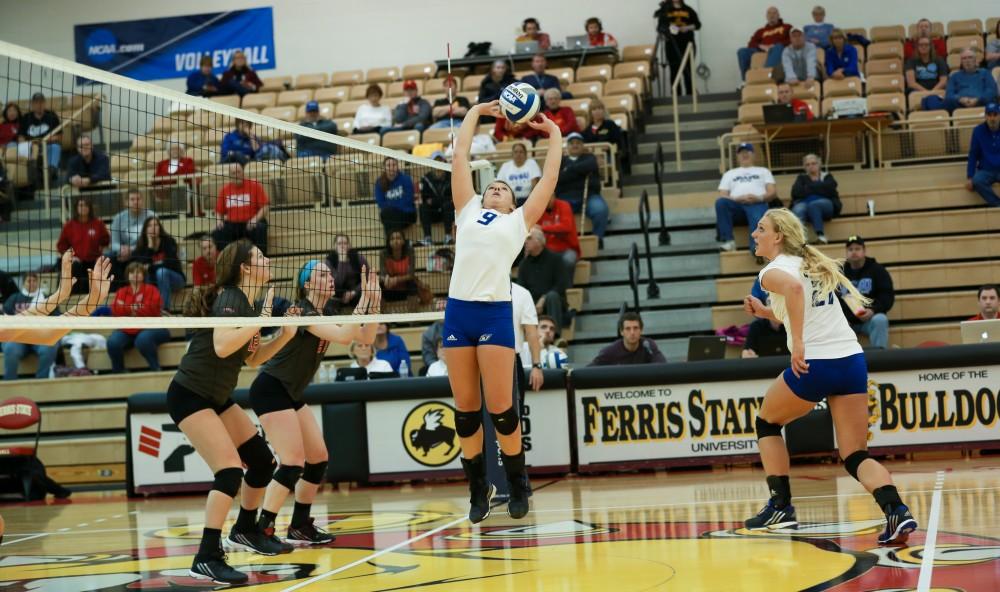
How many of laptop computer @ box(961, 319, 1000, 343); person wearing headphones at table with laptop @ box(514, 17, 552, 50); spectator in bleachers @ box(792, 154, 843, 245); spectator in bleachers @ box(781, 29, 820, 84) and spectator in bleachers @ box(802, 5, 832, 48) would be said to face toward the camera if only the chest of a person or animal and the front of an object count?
4

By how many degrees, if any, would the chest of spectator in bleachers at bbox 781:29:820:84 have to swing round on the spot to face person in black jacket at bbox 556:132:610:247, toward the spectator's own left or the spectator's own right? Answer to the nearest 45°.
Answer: approximately 45° to the spectator's own right

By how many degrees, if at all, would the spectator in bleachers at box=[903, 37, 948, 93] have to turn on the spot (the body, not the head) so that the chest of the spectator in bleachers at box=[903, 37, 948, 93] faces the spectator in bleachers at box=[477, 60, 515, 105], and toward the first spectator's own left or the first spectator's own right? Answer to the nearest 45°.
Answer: approximately 90° to the first spectator's own right

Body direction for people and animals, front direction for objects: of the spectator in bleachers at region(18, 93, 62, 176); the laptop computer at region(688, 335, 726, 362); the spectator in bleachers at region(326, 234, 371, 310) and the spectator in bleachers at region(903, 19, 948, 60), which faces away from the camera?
the laptop computer

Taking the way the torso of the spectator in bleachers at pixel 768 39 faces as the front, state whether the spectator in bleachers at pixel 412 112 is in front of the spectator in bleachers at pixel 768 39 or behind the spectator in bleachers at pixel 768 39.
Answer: in front

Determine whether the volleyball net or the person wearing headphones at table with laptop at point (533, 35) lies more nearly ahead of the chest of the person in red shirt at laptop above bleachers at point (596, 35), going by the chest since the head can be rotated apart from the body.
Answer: the volleyball net

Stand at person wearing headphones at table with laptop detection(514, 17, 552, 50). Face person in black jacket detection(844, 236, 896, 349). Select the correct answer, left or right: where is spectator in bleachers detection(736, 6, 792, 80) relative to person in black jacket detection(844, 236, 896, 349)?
left

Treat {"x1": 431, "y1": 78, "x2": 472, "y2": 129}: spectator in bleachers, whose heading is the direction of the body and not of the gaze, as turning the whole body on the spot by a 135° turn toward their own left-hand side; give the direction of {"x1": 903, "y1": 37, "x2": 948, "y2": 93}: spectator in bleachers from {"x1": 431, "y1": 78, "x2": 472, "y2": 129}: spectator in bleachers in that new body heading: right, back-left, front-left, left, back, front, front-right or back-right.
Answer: front-right

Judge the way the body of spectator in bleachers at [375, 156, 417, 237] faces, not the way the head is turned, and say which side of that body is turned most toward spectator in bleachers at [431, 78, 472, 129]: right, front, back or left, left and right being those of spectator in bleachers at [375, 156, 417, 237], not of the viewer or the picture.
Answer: back

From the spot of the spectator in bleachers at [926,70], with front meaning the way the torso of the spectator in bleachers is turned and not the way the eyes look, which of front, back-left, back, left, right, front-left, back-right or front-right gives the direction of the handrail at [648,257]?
front-right

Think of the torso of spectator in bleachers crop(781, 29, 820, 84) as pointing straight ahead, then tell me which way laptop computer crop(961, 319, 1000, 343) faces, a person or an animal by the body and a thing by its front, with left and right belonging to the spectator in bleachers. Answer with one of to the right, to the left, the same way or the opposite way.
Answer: the opposite way

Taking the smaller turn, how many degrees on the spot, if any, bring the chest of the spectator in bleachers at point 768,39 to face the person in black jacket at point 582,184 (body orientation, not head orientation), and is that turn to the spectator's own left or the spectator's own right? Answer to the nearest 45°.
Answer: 0° — they already face them

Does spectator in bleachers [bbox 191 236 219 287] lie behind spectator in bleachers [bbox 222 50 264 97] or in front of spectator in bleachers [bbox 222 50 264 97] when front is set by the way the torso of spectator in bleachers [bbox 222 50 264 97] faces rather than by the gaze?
in front
